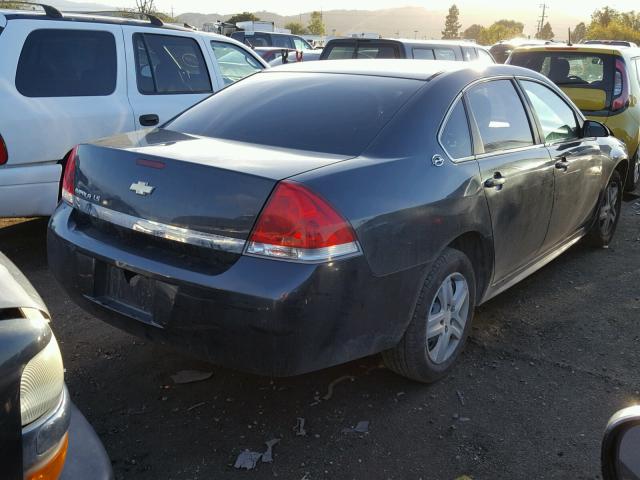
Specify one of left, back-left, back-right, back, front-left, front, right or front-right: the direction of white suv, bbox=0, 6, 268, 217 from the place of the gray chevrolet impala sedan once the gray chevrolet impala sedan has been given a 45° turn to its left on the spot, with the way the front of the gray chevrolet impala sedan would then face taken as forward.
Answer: front-left

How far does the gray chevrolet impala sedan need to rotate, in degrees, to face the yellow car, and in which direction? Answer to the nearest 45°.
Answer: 0° — it already faces it

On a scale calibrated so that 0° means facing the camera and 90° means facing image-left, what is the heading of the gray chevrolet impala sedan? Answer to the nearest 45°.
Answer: approximately 225°
